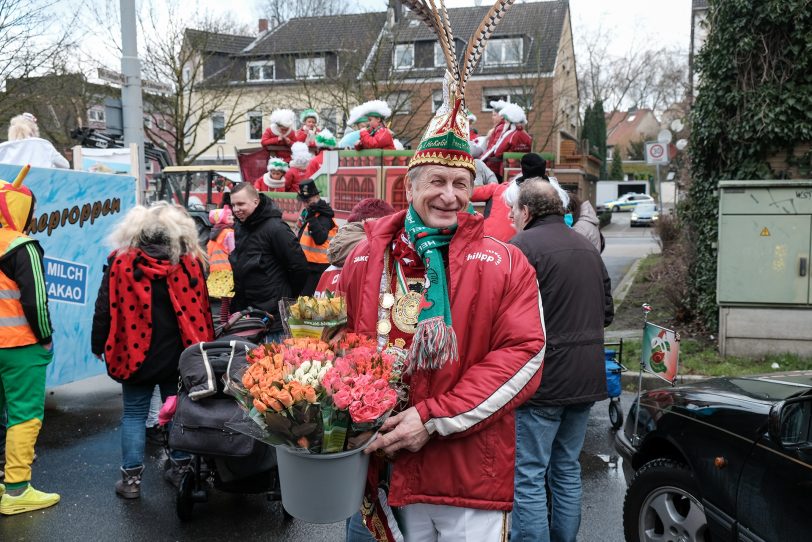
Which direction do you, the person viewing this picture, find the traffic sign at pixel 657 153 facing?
facing the viewer

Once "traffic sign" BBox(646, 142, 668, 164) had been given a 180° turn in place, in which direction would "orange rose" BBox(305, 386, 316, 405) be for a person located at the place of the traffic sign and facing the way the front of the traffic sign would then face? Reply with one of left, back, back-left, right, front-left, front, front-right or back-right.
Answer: back

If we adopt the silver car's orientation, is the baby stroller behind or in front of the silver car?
in front

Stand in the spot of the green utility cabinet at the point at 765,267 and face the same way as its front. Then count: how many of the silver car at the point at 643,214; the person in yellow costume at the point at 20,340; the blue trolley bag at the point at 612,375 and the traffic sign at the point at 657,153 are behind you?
2

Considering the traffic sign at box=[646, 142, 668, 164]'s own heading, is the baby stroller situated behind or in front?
in front

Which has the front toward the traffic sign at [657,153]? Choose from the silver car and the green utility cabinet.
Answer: the silver car

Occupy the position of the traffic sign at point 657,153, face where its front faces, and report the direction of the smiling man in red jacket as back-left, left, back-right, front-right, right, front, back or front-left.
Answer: front

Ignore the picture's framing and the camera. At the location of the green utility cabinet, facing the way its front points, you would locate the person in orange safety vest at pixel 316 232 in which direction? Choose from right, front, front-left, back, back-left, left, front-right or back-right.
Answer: front-right

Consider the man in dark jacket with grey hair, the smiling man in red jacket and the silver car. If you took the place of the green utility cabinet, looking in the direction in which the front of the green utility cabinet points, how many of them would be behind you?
1

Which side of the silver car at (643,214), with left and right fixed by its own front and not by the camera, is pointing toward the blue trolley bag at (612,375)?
front

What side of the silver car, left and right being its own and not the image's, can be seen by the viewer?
front
